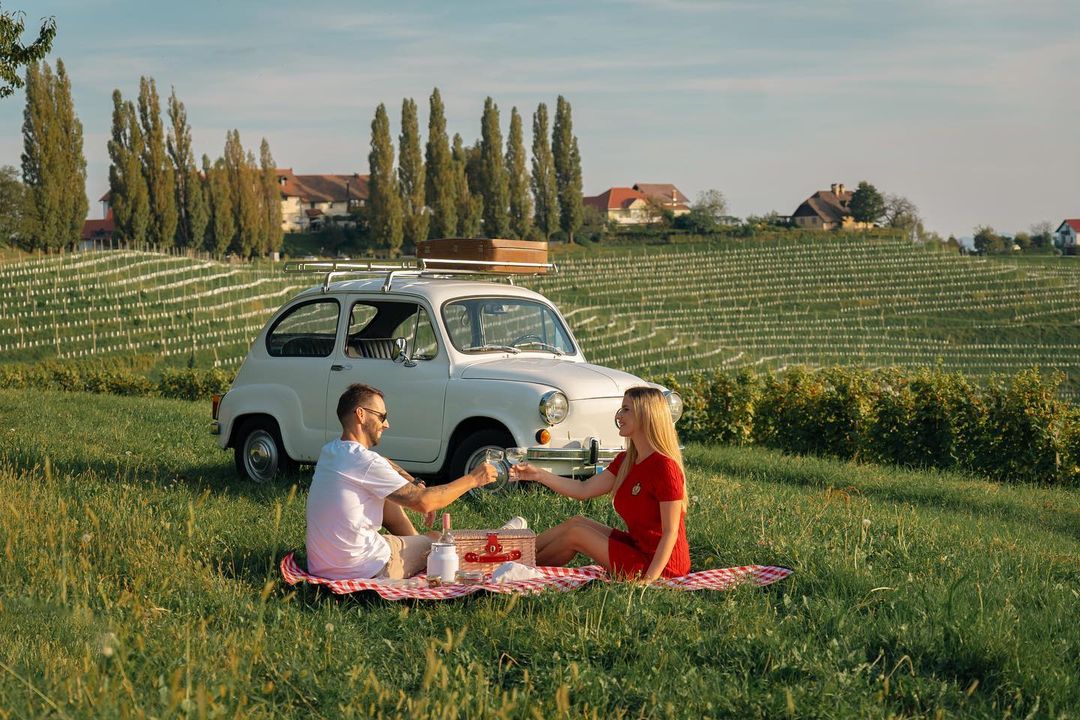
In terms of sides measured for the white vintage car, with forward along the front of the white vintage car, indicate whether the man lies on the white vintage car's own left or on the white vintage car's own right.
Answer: on the white vintage car's own right

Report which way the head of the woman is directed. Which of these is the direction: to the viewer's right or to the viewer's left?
to the viewer's left

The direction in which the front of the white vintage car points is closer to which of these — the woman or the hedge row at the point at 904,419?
the woman

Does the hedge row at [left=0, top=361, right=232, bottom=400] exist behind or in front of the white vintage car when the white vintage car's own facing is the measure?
behind

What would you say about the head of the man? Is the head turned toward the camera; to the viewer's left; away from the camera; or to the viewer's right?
to the viewer's right

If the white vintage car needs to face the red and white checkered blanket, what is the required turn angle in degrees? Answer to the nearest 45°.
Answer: approximately 45° to its right

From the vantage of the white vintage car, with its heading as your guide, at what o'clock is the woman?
The woman is roughly at 1 o'clock from the white vintage car.

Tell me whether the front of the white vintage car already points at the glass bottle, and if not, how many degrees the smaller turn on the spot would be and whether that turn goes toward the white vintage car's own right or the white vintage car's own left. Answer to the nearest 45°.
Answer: approximately 45° to the white vintage car's own right

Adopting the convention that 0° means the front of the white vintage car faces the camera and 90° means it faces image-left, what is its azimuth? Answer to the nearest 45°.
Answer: approximately 315°
